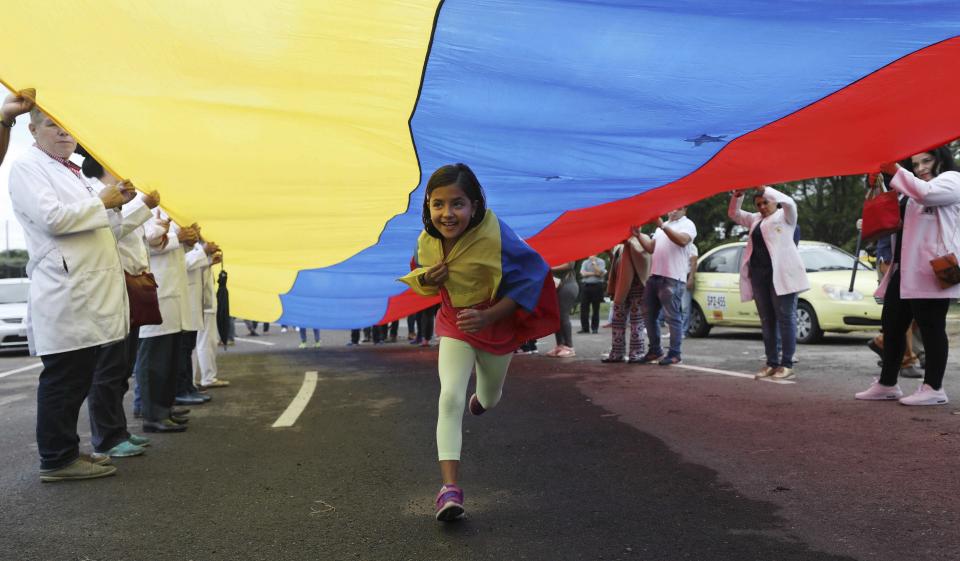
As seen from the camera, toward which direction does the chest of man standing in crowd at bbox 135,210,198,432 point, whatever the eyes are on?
to the viewer's right

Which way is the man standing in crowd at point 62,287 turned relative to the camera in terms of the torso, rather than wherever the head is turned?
to the viewer's right

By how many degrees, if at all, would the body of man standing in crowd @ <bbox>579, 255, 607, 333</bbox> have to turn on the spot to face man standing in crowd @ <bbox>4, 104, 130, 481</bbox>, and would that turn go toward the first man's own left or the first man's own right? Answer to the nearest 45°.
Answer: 0° — they already face them

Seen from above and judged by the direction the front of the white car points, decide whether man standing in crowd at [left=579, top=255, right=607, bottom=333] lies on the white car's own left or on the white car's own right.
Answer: on the white car's own left

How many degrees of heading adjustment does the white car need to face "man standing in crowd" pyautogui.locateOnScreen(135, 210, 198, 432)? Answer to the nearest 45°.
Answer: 0° — it already faces them

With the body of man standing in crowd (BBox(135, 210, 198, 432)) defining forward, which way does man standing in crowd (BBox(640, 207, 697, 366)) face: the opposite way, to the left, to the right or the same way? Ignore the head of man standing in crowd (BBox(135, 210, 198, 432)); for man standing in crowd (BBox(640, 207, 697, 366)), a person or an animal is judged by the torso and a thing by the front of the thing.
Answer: the opposite way

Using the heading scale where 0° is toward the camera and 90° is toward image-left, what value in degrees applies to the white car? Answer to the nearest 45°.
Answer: approximately 0°

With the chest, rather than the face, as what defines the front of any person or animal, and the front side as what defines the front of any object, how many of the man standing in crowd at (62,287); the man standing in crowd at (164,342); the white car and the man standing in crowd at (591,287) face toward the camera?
2
